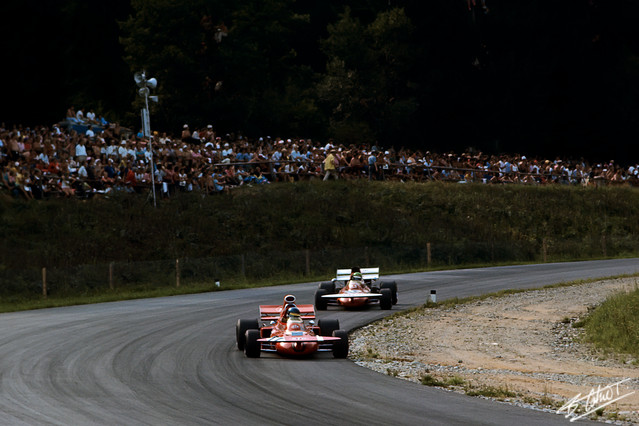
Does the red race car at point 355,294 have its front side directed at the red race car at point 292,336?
yes

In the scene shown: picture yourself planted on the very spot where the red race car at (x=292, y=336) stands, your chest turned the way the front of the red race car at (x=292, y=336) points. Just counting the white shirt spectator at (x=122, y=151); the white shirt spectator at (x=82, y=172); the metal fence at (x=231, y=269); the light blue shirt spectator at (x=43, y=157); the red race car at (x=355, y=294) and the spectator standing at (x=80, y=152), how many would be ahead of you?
0

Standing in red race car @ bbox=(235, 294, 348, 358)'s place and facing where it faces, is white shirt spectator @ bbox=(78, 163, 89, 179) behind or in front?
behind

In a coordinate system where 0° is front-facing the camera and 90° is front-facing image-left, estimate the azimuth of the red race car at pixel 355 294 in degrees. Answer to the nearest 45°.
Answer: approximately 0°

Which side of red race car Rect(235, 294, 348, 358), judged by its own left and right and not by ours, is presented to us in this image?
front

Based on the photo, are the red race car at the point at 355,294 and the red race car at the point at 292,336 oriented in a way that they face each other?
no

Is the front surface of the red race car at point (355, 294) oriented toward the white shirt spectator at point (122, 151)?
no

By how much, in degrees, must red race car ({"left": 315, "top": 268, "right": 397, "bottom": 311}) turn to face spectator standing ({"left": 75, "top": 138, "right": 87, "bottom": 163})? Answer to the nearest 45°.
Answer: approximately 135° to its right

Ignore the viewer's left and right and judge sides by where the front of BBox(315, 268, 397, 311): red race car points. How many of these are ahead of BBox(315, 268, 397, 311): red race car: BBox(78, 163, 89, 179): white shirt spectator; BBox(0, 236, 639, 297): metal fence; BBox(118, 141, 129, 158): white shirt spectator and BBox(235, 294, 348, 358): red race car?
1

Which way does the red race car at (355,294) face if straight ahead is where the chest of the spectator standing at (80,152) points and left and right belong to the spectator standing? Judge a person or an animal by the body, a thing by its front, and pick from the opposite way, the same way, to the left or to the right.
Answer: the same way

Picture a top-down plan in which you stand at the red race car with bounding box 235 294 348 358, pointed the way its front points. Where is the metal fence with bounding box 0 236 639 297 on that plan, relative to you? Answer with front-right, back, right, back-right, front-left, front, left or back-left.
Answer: back

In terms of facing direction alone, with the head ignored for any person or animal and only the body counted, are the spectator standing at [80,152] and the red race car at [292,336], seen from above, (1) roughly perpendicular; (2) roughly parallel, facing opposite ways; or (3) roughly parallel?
roughly parallel

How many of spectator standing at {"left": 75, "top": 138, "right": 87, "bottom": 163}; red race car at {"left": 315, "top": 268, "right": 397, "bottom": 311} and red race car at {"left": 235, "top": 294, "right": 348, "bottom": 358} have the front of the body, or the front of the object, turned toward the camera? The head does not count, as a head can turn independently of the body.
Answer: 3

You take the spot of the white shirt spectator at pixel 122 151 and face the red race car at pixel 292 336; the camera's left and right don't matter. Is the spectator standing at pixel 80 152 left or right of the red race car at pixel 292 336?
right

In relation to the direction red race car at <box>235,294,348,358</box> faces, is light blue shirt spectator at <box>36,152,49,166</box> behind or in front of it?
behind

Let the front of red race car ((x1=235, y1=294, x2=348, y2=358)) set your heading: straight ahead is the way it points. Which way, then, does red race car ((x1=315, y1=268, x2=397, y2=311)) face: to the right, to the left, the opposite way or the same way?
the same way
